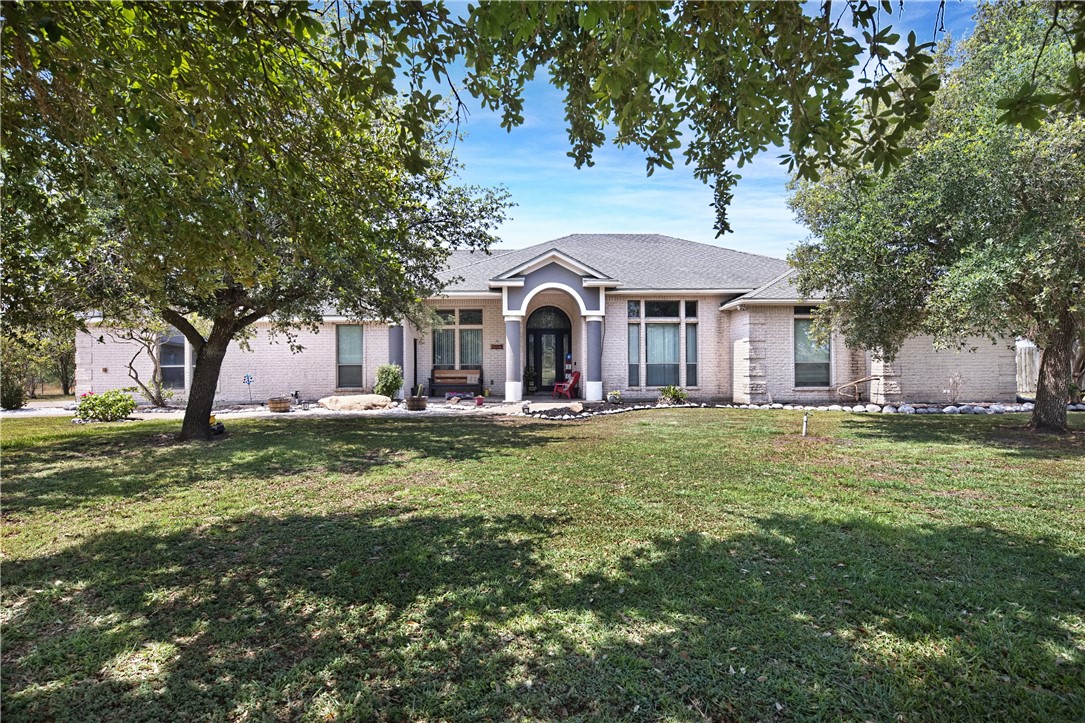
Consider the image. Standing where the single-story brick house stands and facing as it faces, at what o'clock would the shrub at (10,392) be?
The shrub is roughly at 3 o'clock from the single-story brick house.

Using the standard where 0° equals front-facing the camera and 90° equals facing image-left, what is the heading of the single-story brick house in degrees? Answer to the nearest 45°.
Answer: approximately 0°

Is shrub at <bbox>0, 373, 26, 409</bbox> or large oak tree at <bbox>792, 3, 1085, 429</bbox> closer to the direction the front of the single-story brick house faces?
the large oak tree

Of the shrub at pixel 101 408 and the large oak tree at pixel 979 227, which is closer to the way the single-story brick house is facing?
the large oak tree

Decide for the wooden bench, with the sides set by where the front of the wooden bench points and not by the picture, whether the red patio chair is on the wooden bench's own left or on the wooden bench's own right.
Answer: on the wooden bench's own left

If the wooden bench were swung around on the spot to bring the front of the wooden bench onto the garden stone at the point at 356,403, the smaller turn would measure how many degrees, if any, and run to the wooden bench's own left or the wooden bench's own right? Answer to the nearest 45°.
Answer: approximately 45° to the wooden bench's own right

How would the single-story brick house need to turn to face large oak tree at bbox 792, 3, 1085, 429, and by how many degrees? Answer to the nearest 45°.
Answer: approximately 45° to its left

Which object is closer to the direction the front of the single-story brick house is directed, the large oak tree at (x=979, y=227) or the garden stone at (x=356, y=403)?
the large oak tree

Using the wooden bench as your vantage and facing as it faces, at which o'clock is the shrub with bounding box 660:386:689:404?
The shrub is roughly at 10 o'clock from the wooden bench.
